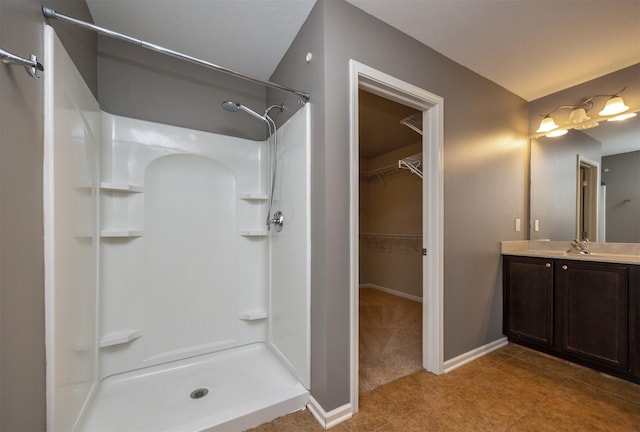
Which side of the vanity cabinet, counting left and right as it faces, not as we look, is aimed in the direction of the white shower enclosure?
front

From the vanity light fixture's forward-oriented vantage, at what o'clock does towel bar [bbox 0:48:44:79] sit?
The towel bar is roughly at 11 o'clock from the vanity light fixture.

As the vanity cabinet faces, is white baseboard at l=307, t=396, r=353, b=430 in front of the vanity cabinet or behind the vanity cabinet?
in front

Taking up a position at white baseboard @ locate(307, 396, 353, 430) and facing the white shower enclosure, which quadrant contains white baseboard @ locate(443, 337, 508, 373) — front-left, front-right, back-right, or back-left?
back-right

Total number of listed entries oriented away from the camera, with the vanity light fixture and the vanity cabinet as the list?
0

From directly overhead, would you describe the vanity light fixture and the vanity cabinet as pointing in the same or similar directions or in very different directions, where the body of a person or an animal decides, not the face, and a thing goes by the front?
same or similar directions

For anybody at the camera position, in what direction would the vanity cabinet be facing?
facing the viewer and to the left of the viewer

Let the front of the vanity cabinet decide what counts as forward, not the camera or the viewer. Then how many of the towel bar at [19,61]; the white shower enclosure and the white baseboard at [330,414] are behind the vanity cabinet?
0

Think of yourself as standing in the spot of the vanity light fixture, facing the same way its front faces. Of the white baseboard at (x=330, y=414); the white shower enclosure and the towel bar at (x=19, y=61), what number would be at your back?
0

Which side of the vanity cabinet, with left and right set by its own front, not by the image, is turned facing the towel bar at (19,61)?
front

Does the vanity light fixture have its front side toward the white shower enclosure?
yes
